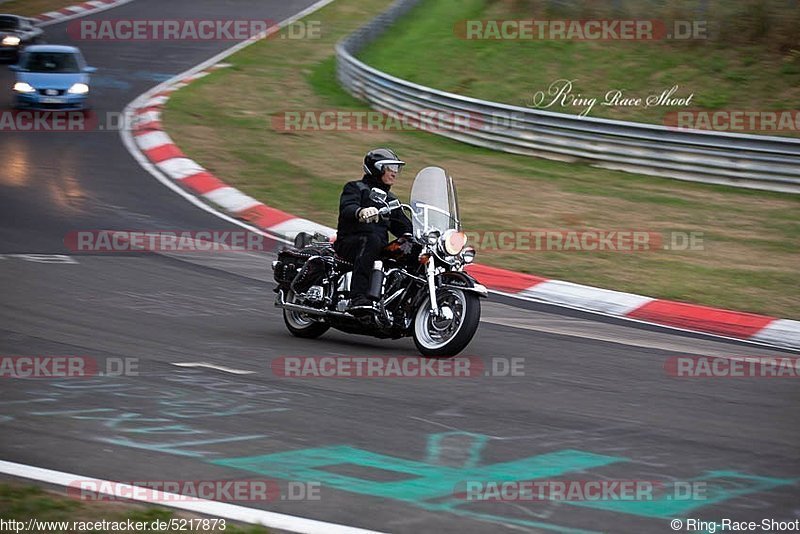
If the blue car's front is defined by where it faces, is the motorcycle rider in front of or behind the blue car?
in front

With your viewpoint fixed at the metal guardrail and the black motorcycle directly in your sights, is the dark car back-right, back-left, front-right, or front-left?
back-right

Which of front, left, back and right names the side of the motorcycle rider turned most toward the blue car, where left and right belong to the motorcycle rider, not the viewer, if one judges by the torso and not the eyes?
back

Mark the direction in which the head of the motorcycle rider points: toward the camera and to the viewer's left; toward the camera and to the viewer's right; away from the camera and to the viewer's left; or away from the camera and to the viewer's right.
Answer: toward the camera and to the viewer's right

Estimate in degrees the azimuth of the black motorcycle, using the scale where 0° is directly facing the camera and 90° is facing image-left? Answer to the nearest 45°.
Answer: approximately 315°

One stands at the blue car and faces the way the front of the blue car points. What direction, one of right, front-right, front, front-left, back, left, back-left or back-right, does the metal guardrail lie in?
front-left

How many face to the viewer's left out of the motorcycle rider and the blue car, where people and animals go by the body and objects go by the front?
0

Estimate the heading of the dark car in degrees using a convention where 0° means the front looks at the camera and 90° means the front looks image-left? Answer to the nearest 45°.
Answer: approximately 45°

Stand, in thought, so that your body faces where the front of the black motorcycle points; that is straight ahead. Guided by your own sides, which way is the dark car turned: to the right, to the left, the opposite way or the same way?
to the right

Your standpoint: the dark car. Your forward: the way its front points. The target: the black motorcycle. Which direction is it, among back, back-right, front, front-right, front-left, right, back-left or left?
front-left

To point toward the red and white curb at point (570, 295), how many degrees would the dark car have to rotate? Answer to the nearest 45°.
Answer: approximately 45° to its left
